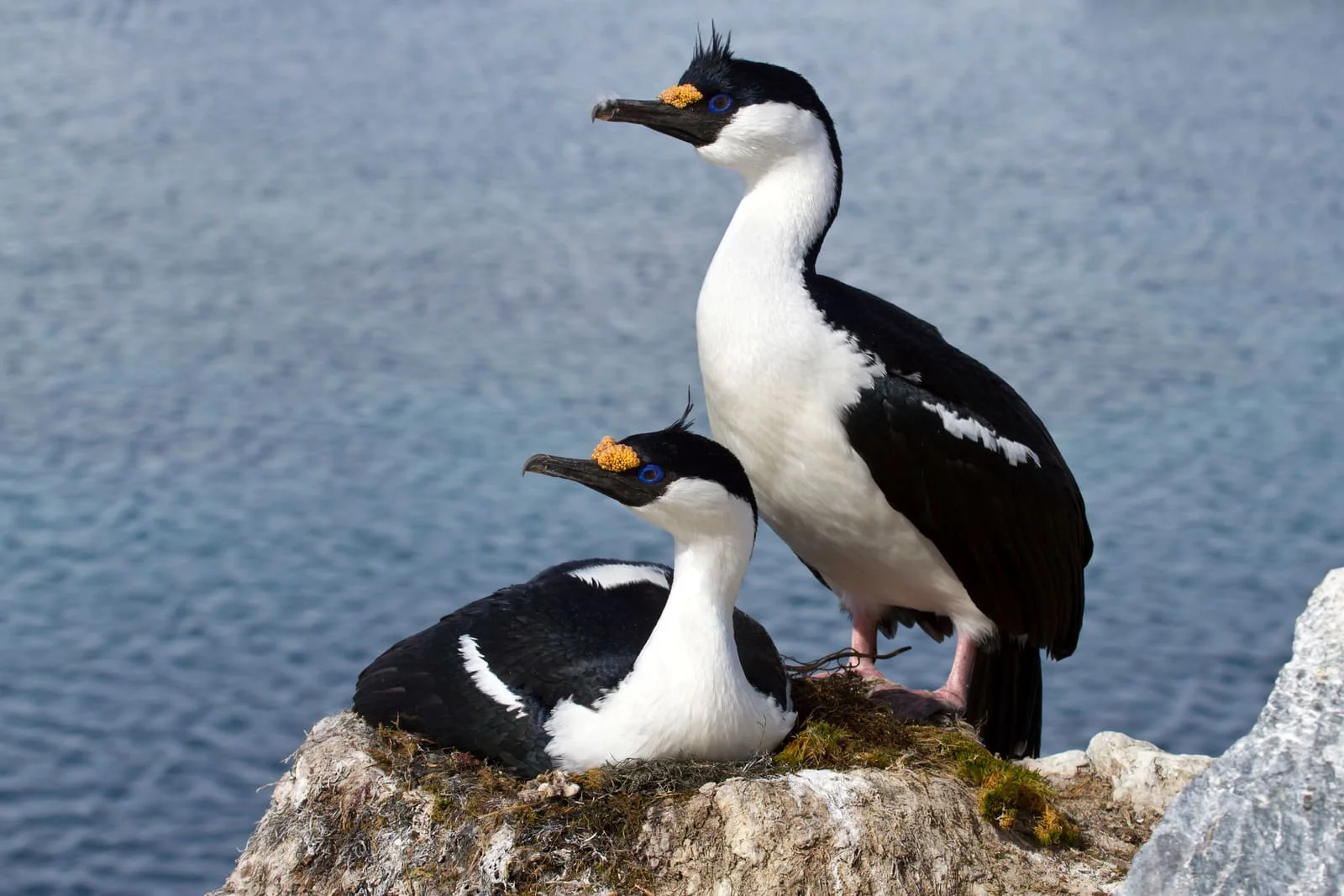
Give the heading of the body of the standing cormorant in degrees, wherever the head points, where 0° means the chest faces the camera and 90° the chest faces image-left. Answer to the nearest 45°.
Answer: approximately 45°

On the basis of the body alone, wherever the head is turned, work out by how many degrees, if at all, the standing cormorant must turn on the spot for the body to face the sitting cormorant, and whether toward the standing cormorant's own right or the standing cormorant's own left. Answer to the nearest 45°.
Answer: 0° — it already faces it

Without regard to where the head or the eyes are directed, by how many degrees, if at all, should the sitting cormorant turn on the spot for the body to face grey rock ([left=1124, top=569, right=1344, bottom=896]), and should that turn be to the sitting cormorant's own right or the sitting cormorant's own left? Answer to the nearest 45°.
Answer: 0° — it already faces it

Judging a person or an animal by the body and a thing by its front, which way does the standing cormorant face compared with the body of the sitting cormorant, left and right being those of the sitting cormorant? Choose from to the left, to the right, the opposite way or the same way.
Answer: to the right

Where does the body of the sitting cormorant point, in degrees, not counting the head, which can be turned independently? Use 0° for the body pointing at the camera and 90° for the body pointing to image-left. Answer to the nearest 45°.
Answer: approximately 315°

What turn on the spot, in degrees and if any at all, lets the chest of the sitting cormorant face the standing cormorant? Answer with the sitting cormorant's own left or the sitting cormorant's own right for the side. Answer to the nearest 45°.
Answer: approximately 90° to the sitting cormorant's own left
